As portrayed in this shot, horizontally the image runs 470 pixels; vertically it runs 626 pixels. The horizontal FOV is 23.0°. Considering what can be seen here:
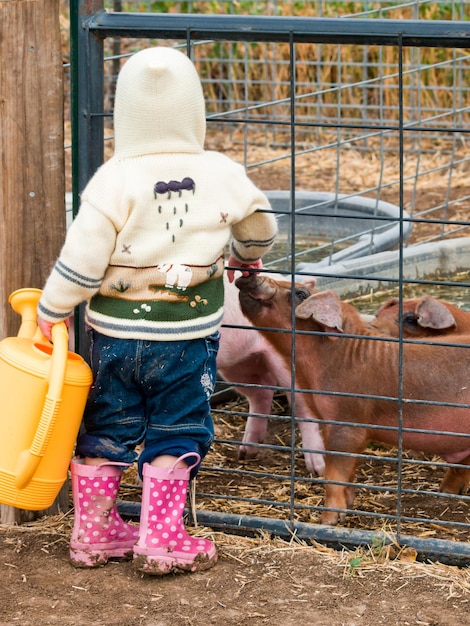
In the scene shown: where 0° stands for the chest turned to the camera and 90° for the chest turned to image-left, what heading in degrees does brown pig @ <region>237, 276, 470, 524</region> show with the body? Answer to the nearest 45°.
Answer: approximately 90°

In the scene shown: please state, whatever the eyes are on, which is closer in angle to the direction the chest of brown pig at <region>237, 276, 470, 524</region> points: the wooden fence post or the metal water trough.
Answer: the wooden fence post

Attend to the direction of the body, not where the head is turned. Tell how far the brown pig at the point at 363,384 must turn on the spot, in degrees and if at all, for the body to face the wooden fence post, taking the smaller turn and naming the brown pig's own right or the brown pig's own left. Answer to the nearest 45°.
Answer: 0° — it already faces it

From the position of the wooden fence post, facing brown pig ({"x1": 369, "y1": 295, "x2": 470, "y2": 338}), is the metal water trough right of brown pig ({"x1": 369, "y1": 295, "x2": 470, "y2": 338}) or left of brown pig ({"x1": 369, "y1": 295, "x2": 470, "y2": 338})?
left

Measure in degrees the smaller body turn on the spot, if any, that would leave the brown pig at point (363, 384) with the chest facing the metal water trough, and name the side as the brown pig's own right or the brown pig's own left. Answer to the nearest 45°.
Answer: approximately 90° to the brown pig's own right

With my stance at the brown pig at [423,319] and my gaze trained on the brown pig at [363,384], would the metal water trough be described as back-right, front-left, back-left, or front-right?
back-right
